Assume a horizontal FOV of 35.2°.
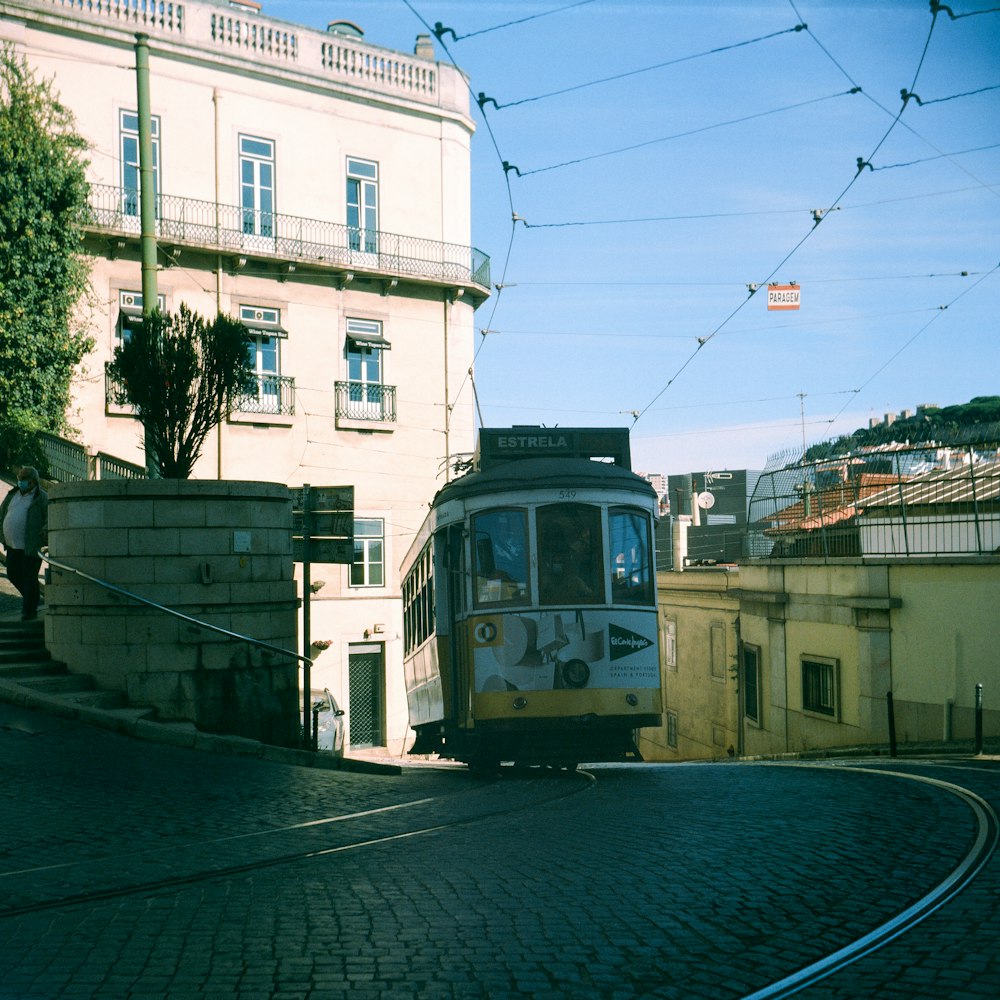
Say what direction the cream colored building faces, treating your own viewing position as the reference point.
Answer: facing the viewer and to the right of the viewer

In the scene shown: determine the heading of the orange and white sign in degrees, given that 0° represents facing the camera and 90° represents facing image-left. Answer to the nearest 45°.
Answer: approximately 0°

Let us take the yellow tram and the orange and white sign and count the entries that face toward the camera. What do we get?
2

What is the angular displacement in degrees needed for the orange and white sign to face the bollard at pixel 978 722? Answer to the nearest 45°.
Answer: approximately 90° to its left

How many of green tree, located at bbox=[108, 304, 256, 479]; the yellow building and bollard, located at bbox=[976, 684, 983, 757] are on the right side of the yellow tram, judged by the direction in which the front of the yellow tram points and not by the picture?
1

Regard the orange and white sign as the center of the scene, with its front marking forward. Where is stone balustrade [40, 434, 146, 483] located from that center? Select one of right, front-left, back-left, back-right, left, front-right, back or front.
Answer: front-right

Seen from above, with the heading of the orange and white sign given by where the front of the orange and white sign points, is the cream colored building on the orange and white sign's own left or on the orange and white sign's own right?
on the orange and white sign's own right

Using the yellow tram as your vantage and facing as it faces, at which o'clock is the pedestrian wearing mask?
The pedestrian wearing mask is roughly at 3 o'clock from the yellow tram.

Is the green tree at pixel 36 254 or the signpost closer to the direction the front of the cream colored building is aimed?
the signpost

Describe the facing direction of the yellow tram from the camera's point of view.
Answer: facing the viewer

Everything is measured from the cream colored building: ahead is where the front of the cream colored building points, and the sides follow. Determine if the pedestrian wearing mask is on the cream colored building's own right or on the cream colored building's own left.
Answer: on the cream colored building's own right
